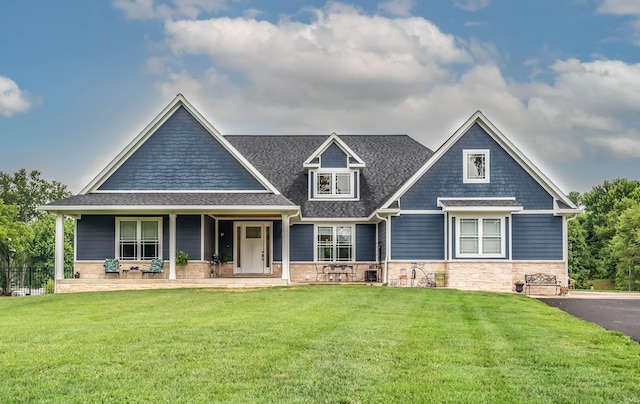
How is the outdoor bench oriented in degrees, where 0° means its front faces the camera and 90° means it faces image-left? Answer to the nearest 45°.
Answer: approximately 0°

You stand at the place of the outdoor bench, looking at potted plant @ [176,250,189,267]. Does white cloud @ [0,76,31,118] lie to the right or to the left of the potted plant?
right

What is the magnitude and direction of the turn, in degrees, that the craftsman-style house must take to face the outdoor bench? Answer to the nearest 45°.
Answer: approximately 90° to its left

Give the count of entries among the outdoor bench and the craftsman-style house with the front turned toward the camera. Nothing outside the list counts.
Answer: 2

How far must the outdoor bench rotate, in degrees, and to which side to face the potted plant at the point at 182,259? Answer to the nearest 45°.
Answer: approximately 90° to its right
